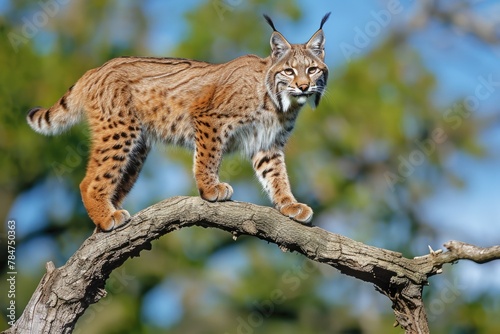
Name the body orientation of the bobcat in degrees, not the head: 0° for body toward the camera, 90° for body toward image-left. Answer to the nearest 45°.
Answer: approximately 270°
